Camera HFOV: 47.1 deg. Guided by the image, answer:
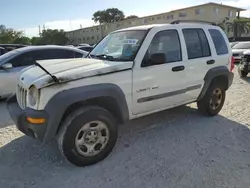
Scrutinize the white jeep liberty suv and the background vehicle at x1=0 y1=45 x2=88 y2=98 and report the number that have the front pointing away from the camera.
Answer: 0

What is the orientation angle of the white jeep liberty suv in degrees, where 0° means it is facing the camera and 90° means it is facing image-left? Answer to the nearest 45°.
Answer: approximately 45°

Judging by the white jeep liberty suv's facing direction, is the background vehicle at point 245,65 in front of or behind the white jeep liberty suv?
behind

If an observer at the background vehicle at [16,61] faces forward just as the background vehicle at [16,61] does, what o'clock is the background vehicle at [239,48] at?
the background vehicle at [239,48] is roughly at 5 o'clock from the background vehicle at [16,61].

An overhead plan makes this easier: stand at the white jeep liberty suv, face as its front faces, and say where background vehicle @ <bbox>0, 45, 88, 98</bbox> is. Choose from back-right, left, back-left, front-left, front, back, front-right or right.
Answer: right

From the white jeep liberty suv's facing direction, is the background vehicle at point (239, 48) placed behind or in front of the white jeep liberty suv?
behind

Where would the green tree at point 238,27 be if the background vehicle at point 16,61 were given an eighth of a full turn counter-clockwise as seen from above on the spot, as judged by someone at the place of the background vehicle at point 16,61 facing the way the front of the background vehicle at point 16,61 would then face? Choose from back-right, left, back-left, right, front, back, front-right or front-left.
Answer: back

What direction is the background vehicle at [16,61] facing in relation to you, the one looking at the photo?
facing to the left of the viewer

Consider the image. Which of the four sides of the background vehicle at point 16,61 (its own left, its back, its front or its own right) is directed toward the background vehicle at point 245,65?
back

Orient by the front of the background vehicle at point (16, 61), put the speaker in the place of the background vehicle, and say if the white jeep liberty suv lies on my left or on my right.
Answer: on my left

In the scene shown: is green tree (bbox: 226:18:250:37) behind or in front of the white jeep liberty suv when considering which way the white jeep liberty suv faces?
behind
